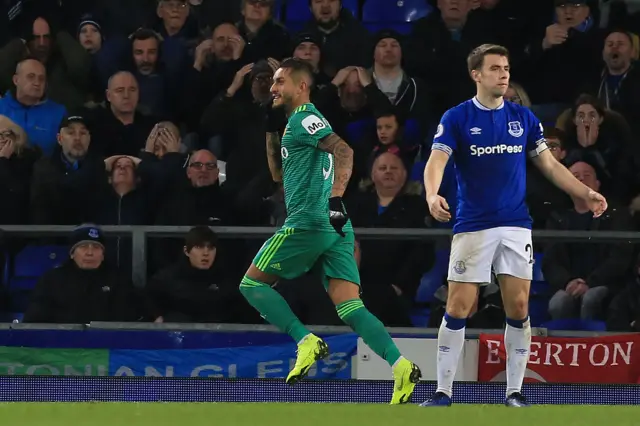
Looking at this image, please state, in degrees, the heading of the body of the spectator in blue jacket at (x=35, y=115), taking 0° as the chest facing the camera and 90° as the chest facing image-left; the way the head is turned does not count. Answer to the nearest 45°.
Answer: approximately 0°

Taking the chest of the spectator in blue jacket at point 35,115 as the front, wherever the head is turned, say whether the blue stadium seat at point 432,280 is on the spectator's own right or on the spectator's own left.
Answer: on the spectator's own left

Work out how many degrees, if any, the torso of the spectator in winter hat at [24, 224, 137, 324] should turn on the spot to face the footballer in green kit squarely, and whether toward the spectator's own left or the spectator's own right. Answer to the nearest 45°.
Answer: approximately 45° to the spectator's own left

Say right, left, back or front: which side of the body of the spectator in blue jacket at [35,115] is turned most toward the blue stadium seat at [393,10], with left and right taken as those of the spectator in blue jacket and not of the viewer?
left
